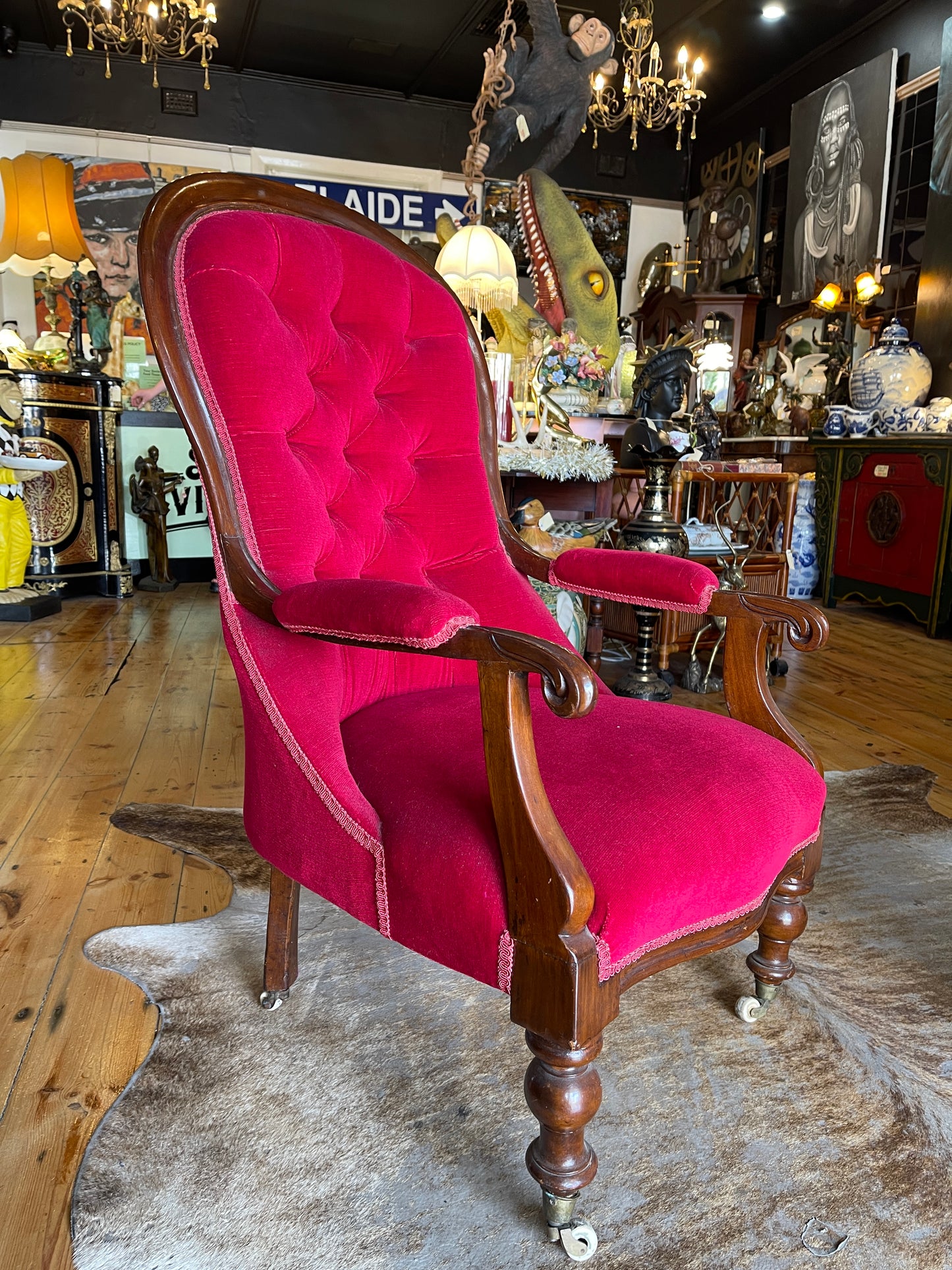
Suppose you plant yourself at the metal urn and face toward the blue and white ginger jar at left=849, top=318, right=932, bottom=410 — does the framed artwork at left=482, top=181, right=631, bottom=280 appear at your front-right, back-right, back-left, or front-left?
front-left

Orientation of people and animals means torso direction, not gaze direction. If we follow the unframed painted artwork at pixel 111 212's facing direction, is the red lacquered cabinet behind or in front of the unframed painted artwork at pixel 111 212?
in front

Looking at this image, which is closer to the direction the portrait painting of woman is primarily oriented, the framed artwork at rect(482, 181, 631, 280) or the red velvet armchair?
the red velvet armchair

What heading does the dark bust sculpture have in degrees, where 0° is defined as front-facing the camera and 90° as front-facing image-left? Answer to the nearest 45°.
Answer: approximately 315°

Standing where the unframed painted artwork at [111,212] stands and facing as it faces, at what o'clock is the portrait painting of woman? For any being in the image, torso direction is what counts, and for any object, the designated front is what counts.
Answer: The portrait painting of woman is roughly at 10 o'clock from the unframed painted artwork.

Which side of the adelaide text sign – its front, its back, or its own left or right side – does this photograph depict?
front

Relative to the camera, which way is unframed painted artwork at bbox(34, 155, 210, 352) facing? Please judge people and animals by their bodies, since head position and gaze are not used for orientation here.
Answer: toward the camera

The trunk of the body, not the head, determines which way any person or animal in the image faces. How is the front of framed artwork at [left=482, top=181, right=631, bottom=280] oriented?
toward the camera

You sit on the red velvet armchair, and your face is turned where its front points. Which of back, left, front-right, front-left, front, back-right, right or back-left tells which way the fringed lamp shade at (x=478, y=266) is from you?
back-left

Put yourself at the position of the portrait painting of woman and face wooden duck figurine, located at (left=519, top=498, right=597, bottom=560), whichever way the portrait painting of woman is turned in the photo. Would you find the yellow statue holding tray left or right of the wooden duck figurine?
right

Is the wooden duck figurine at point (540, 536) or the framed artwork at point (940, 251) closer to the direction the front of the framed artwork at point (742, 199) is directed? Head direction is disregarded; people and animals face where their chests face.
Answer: the wooden duck figurine

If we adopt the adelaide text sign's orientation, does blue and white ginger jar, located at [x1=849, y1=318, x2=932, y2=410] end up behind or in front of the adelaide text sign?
in front

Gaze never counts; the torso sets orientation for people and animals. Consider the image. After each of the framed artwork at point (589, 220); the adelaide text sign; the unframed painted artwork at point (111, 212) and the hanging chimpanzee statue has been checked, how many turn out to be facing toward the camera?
4

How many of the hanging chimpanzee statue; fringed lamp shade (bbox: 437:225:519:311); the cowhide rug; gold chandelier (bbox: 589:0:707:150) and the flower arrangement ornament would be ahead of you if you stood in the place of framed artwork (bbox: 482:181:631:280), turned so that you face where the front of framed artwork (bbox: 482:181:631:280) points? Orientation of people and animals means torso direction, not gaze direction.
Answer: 5

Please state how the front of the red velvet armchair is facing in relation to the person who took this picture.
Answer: facing the viewer and to the right of the viewer
